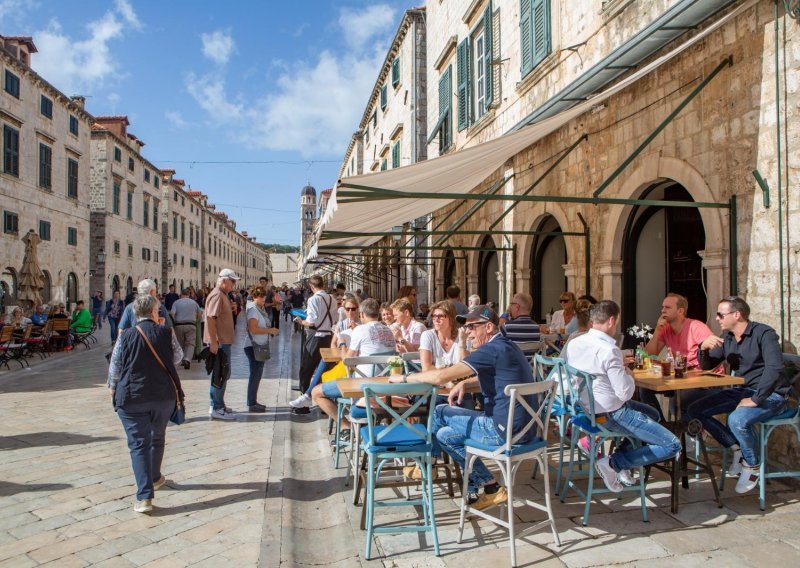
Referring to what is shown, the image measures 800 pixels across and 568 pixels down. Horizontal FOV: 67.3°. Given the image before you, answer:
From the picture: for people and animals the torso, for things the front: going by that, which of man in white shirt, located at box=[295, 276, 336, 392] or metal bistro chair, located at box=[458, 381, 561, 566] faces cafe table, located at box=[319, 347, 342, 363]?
the metal bistro chair

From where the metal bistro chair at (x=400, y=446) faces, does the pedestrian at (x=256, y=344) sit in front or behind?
in front

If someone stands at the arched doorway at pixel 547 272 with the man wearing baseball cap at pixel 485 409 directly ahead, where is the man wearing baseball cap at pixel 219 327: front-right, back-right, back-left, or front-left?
front-right

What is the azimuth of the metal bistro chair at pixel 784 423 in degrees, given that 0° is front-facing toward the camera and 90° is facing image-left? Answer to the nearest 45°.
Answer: approximately 90°

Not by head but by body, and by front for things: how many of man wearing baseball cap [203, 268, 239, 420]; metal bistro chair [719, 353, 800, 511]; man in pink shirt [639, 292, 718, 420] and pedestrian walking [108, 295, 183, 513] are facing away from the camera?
1

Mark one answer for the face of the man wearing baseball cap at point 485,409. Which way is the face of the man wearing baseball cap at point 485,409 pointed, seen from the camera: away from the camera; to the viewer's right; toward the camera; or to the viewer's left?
to the viewer's left

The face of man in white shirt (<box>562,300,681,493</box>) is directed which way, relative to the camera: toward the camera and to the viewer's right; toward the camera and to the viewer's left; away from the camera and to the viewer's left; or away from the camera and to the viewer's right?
away from the camera and to the viewer's right

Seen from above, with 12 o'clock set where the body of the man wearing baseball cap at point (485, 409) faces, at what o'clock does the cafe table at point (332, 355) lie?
The cafe table is roughly at 2 o'clock from the man wearing baseball cap.

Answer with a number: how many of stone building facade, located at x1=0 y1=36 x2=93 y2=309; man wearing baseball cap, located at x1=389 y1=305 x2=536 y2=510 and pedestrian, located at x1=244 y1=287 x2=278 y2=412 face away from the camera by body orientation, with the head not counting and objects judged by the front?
0

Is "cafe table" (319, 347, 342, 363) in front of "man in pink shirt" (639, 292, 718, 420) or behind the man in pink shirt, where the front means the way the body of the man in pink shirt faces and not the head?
in front

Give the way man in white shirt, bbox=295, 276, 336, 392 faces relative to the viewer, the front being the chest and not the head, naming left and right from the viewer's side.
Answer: facing away from the viewer and to the left of the viewer

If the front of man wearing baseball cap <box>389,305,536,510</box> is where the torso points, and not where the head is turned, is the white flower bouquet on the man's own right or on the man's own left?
on the man's own right

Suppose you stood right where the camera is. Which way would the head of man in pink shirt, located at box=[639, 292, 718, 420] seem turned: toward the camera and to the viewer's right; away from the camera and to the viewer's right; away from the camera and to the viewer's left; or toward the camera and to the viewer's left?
toward the camera and to the viewer's left
